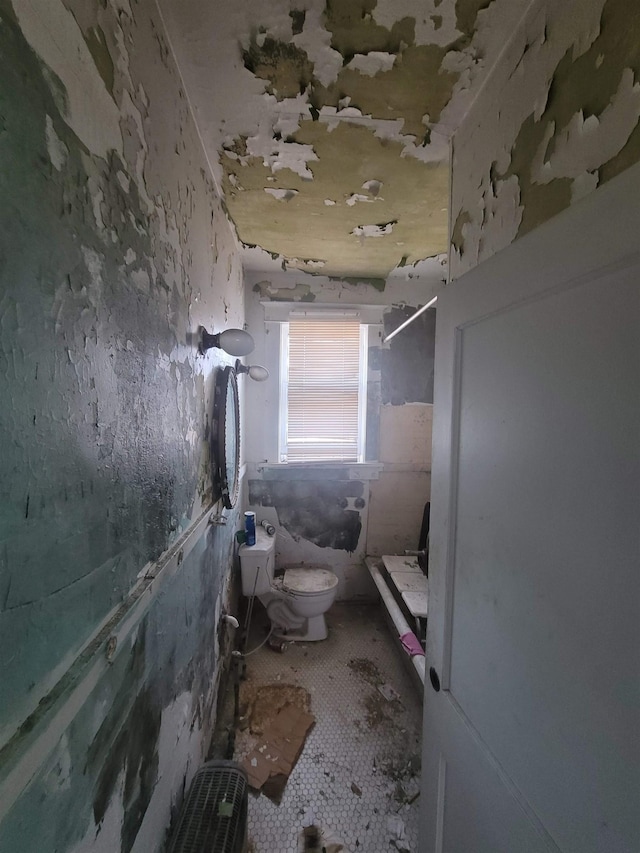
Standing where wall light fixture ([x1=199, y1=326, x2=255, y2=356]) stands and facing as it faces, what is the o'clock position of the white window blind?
The white window blind is roughly at 10 o'clock from the wall light fixture.

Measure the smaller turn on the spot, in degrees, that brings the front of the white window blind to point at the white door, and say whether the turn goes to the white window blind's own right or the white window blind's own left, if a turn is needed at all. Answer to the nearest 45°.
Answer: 0° — it already faces it

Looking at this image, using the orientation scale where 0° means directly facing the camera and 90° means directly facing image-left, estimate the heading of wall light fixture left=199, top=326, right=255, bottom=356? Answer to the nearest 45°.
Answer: approximately 270°

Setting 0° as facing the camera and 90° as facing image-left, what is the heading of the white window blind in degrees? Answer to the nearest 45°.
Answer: approximately 0°

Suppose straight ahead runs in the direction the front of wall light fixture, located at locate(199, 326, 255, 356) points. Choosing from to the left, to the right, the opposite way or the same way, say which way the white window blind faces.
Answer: to the right
